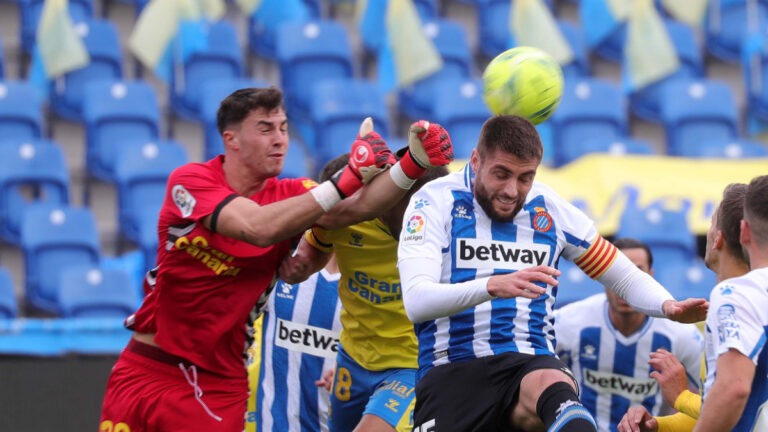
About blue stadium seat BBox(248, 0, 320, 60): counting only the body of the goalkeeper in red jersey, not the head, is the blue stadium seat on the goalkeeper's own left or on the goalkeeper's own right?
on the goalkeeper's own left

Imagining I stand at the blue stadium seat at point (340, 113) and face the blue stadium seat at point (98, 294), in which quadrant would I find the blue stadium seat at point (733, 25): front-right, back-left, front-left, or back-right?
back-left

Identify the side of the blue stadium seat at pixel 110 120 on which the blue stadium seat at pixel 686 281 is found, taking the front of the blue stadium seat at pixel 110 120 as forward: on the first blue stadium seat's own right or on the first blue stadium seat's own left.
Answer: on the first blue stadium seat's own left

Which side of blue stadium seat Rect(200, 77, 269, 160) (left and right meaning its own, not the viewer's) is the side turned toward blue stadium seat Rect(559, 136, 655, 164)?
left

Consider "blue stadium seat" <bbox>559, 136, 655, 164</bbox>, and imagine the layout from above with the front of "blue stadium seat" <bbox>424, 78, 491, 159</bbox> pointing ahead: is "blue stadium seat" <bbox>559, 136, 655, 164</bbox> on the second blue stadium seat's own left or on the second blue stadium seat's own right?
on the second blue stadium seat's own left

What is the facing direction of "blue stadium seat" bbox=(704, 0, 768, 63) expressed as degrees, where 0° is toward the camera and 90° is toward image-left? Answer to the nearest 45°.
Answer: approximately 0°

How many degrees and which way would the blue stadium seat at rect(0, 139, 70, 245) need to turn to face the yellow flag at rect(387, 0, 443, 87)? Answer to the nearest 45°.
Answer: approximately 90° to its left

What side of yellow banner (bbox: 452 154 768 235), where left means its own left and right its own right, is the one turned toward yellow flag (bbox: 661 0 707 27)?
back

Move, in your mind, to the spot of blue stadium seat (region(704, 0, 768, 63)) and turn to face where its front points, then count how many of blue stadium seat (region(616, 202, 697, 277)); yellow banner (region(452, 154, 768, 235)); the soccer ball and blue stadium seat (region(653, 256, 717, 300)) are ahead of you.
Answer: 4

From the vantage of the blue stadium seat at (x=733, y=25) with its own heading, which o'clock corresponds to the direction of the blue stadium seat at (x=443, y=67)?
the blue stadium seat at (x=443, y=67) is roughly at 2 o'clock from the blue stadium seat at (x=733, y=25).
